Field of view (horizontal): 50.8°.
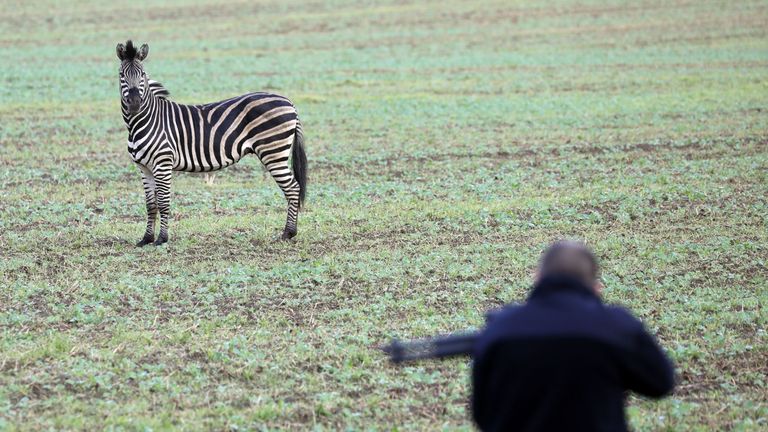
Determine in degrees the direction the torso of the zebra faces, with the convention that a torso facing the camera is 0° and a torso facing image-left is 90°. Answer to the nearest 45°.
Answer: approximately 90°
